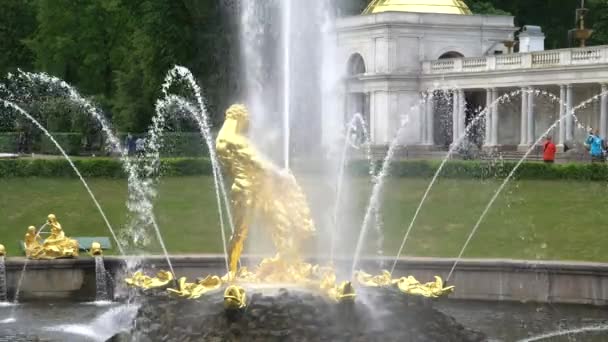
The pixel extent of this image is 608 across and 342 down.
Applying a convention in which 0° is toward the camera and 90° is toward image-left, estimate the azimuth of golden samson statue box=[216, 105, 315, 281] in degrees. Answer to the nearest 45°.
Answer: approximately 270°

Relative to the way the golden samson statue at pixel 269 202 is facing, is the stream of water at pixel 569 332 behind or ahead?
ahead

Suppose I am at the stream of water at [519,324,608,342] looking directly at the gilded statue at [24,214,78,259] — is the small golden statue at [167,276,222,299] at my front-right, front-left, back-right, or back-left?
front-left

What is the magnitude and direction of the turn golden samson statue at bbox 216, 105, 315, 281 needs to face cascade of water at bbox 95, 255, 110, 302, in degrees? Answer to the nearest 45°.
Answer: approximately 135° to its left

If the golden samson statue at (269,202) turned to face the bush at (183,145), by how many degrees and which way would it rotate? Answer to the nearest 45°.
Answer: approximately 90° to its left

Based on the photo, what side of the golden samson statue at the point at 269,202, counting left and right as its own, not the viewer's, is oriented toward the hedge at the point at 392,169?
left

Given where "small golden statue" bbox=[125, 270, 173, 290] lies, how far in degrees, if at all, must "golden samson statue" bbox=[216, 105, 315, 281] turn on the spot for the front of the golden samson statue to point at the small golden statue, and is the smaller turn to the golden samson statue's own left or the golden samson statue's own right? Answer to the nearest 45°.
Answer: approximately 180°

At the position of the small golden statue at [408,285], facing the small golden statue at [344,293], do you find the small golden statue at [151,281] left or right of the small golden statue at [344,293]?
right

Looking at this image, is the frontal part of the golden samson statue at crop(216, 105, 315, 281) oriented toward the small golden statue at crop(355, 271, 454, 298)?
yes

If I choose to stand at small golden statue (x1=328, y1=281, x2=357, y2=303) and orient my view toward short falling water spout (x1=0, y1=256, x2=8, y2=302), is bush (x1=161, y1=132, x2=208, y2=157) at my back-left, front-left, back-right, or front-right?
front-right
